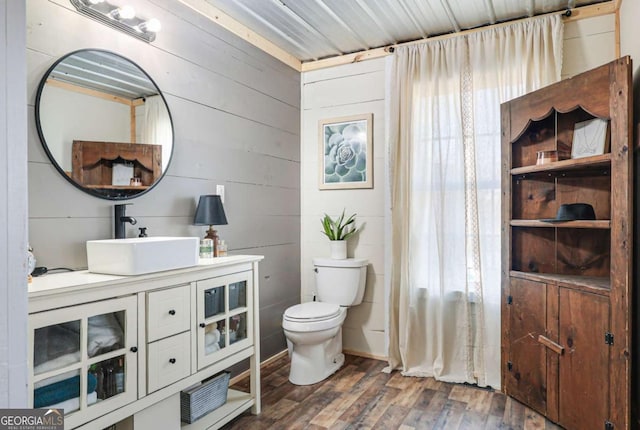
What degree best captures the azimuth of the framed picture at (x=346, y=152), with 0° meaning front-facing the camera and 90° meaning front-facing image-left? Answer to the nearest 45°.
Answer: approximately 45°

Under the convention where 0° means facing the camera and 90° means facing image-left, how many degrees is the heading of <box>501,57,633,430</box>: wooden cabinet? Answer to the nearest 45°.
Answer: approximately 45°

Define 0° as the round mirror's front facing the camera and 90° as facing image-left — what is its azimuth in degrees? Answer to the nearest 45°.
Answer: approximately 315°

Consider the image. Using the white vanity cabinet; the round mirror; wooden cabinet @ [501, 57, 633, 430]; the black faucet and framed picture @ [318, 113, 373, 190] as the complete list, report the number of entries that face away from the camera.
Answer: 0

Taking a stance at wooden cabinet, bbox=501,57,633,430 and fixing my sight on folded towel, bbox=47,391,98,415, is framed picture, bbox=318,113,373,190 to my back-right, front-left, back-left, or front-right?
front-right

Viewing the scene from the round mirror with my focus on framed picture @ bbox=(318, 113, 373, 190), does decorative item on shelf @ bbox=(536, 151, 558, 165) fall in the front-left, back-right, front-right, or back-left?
front-right

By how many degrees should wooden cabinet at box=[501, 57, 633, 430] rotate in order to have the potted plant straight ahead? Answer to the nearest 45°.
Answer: approximately 45° to its right

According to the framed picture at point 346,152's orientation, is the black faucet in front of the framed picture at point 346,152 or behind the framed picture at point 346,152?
in front

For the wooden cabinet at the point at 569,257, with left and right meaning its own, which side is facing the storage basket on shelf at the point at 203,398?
front

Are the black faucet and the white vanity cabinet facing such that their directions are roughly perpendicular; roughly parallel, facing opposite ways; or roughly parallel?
roughly parallel

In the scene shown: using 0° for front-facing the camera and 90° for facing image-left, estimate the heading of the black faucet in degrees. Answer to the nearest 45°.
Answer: approximately 315°

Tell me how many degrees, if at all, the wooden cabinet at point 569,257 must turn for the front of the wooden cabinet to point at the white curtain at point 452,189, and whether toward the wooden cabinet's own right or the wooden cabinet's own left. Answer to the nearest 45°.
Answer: approximately 45° to the wooden cabinet's own right

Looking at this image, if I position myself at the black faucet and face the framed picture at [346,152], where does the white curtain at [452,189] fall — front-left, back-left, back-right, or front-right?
front-right

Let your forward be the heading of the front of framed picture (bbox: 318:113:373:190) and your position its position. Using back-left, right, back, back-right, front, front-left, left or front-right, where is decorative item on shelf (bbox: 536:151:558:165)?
left

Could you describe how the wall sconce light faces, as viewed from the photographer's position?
facing the viewer and to the right of the viewer
